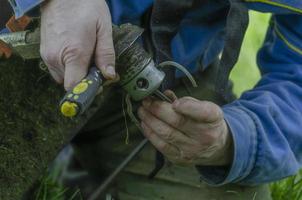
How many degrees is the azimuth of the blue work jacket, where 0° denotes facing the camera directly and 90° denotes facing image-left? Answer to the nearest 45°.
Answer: approximately 45°
